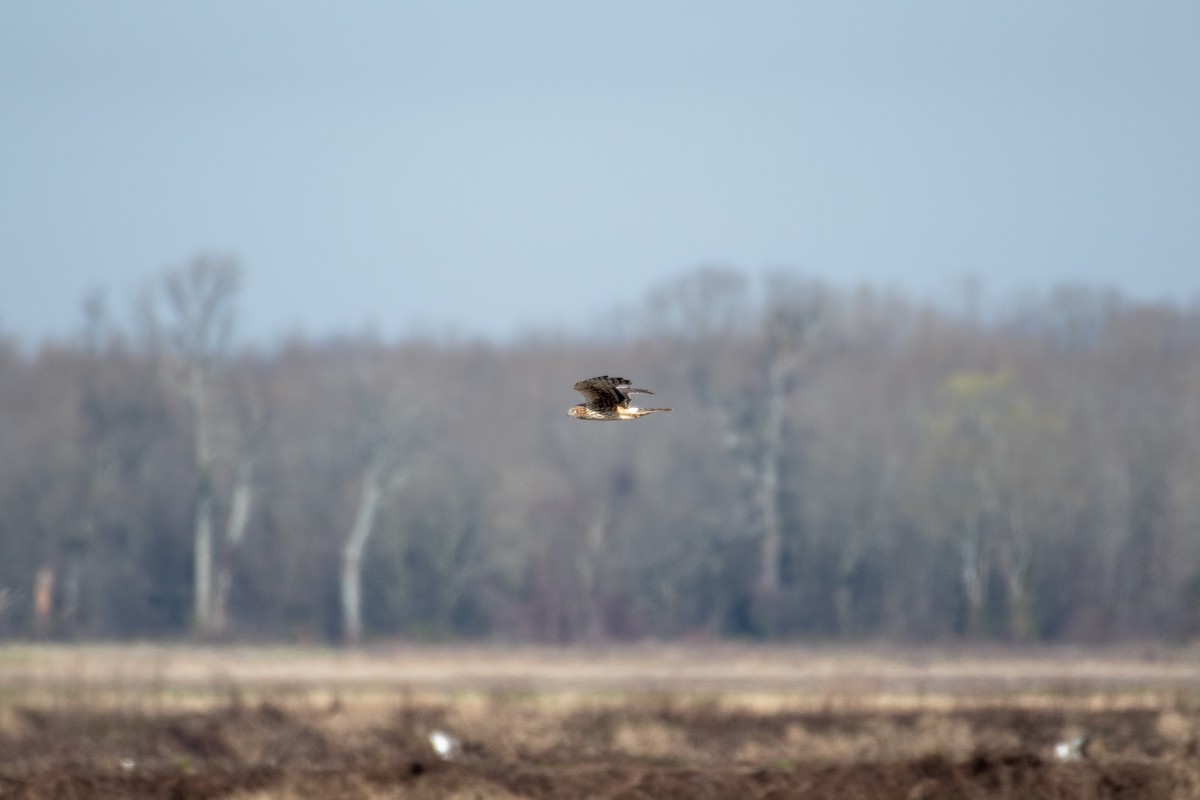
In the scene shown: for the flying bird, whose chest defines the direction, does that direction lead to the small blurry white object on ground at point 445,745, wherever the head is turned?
no

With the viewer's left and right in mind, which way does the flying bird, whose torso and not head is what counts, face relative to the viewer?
facing to the left of the viewer

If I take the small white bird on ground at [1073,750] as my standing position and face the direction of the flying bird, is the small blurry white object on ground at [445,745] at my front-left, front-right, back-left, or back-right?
front-right

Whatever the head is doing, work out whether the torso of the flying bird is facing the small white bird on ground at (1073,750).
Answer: no
